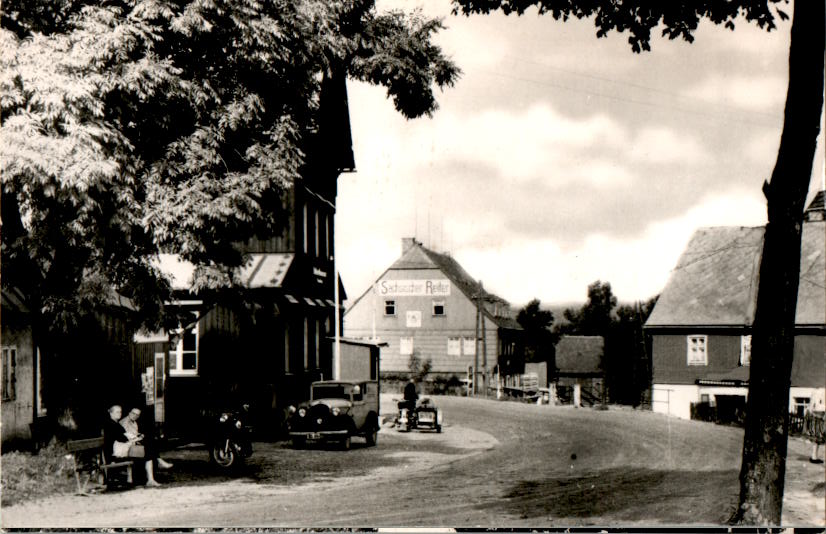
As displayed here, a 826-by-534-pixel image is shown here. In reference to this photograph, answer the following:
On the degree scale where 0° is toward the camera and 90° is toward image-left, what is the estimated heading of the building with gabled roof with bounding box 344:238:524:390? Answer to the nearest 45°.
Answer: approximately 0°

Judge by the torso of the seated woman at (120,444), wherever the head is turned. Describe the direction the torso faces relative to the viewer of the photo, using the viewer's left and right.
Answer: facing to the right of the viewer

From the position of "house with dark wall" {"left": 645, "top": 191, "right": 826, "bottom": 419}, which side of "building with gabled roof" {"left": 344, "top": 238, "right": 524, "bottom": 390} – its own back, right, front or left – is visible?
front
